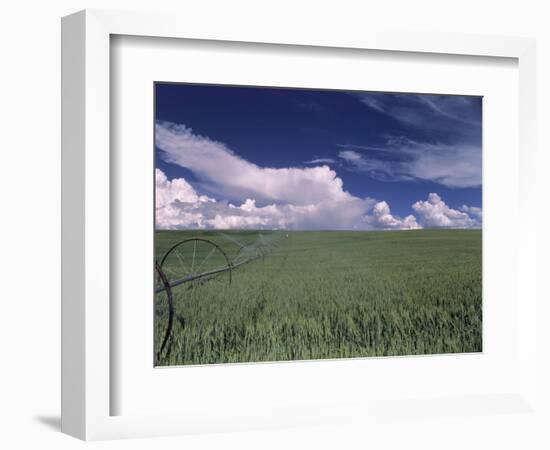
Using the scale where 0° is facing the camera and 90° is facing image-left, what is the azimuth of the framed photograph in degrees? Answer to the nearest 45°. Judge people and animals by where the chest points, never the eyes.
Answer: approximately 315°
